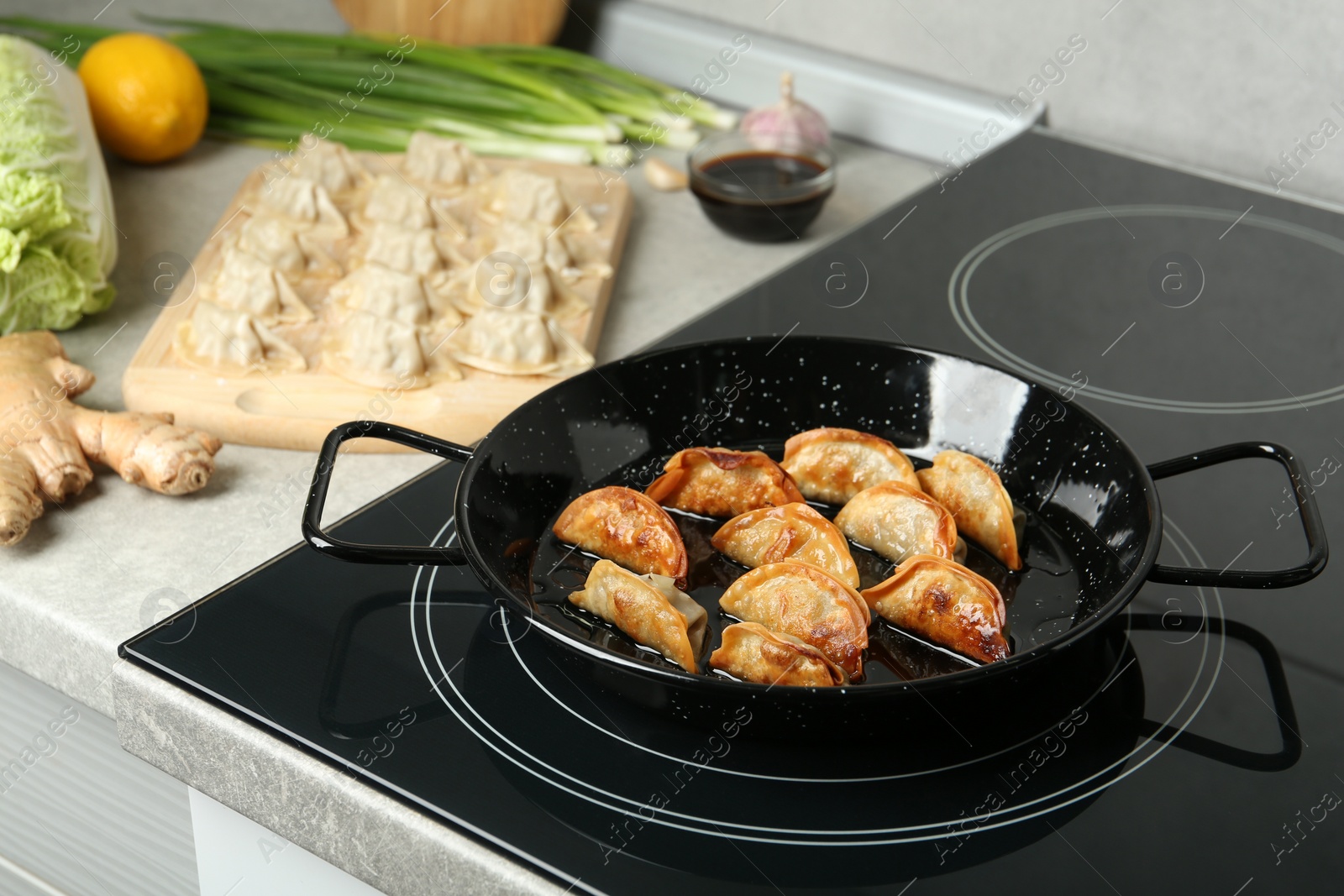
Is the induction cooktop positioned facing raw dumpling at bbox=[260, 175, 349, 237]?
no

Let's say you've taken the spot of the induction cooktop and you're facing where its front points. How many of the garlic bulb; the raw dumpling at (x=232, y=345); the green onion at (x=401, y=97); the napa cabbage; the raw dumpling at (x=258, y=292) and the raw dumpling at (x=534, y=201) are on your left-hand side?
0

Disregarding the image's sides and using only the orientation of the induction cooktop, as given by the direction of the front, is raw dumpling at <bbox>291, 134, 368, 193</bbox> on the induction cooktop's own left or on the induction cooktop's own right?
on the induction cooktop's own right

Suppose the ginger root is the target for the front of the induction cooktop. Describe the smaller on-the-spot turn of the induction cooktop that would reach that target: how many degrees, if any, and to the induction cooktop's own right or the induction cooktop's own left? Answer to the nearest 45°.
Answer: approximately 45° to the induction cooktop's own right

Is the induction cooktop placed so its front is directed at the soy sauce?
no

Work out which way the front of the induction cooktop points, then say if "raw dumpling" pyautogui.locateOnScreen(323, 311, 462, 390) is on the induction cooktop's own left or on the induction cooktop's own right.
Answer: on the induction cooktop's own right

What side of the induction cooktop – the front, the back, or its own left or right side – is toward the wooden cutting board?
right

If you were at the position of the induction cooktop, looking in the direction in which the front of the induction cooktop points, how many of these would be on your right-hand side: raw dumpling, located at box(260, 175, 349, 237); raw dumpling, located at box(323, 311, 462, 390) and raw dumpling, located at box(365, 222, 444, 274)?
3

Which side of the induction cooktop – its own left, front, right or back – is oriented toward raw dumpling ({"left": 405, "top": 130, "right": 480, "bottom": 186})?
right

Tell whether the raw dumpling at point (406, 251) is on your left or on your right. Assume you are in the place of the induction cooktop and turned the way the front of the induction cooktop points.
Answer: on your right

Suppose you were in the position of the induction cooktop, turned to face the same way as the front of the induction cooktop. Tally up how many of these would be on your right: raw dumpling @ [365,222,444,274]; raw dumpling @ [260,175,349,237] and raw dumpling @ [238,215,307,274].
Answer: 3

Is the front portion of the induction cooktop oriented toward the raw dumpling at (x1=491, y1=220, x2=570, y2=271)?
no

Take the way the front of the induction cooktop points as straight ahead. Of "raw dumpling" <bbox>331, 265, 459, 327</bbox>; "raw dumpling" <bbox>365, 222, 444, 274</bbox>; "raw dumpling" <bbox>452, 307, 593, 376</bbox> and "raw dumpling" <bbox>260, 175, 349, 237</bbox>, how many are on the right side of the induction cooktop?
4

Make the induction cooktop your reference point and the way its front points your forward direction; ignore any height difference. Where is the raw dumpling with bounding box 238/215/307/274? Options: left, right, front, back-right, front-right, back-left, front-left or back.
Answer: right

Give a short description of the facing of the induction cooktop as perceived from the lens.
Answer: facing the viewer and to the left of the viewer

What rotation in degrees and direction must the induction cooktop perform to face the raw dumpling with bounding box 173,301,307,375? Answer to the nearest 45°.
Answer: approximately 90° to its right

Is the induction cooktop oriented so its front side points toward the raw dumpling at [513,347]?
no

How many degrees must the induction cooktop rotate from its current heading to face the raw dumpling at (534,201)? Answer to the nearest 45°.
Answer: approximately 90° to its right
